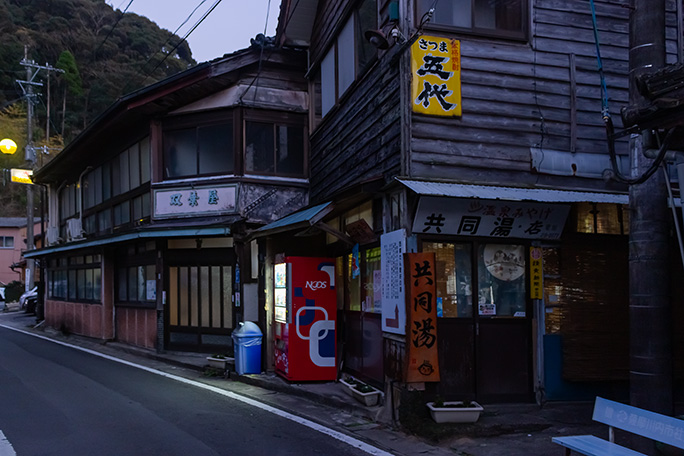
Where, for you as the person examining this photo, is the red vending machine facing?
facing to the left of the viewer
